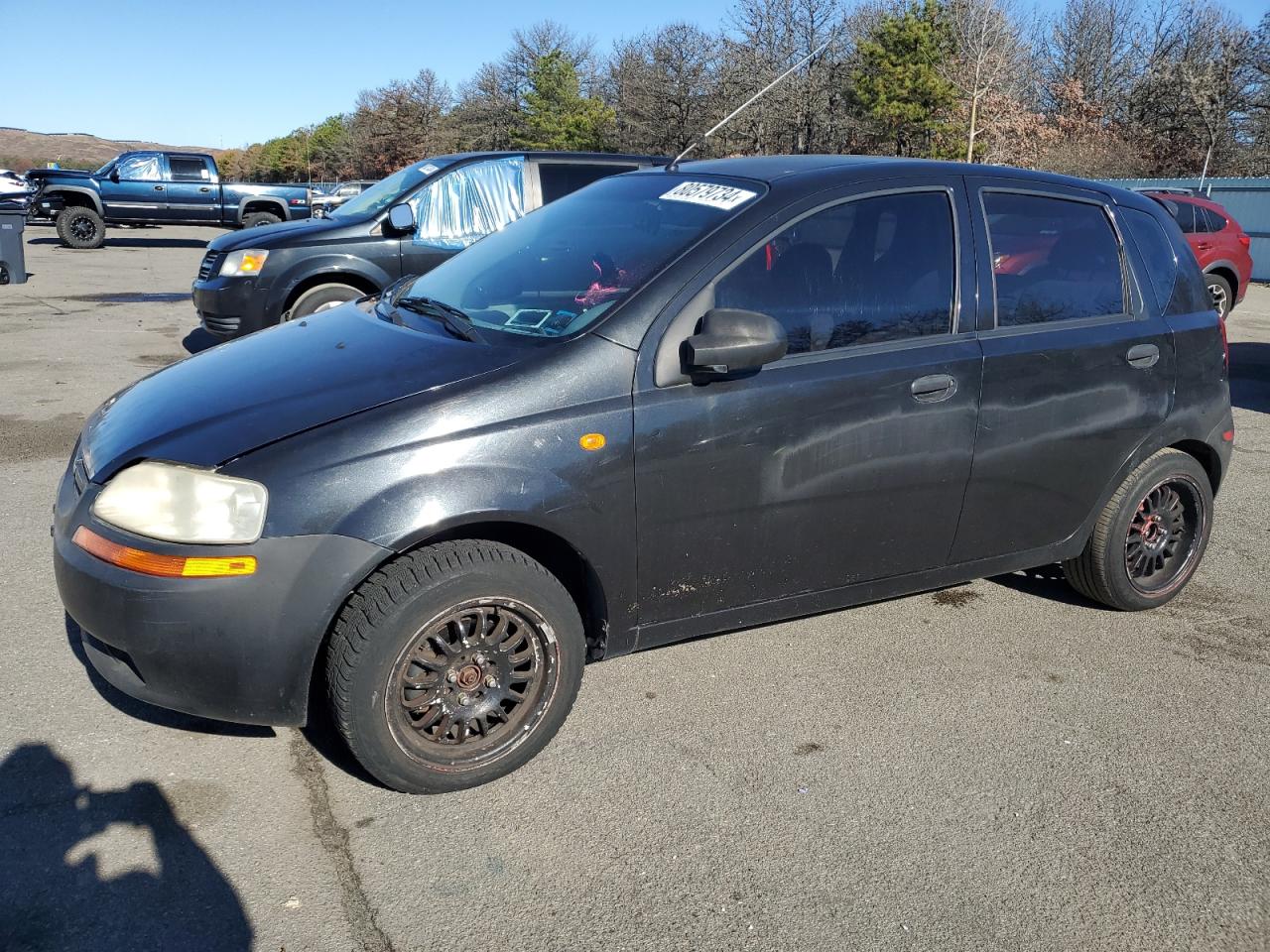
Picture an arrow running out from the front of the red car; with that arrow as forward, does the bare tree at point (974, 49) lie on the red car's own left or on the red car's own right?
on the red car's own right

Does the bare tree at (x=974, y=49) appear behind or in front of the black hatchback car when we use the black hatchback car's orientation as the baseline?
behind

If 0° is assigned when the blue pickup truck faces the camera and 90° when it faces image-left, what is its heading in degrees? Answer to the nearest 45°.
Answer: approximately 90°

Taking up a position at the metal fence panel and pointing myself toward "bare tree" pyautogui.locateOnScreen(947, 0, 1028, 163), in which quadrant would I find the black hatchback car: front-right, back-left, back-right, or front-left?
back-left

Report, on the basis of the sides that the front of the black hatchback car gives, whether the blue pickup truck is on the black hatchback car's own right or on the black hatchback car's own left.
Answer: on the black hatchback car's own right

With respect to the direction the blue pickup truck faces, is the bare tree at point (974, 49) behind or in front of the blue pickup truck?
behind

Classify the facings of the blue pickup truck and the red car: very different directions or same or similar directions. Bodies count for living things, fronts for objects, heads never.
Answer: same or similar directions

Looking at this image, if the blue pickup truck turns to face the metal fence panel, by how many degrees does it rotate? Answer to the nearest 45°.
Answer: approximately 180°

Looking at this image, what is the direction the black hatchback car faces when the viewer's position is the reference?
facing the viewer and to the left of the viewer

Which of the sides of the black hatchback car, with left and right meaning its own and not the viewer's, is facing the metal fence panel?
back
